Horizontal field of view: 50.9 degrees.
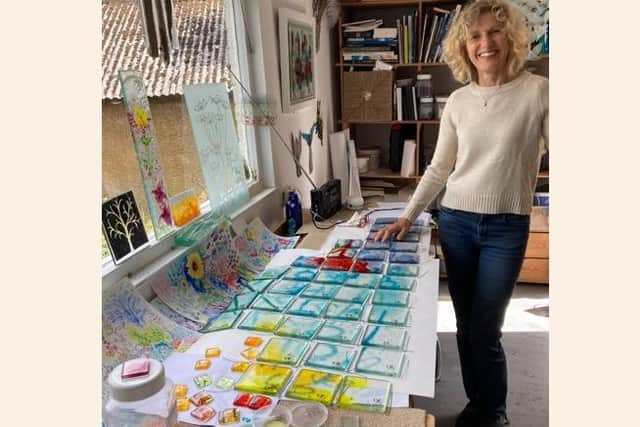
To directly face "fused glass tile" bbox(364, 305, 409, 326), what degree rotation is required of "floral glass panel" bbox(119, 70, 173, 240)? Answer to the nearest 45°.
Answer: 0° — it already faces it

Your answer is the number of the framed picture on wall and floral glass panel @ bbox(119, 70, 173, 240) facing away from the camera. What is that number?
0

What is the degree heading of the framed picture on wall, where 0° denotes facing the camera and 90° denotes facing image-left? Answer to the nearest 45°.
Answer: approximately 315°

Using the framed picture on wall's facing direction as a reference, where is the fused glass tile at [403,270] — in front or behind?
in front

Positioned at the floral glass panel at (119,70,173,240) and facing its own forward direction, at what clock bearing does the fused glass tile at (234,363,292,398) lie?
The fused glass tile is roughly at 1 o'clock from the floral glass panel.

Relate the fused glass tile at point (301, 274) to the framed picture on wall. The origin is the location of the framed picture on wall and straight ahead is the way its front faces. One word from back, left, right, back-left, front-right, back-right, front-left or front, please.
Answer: front-right

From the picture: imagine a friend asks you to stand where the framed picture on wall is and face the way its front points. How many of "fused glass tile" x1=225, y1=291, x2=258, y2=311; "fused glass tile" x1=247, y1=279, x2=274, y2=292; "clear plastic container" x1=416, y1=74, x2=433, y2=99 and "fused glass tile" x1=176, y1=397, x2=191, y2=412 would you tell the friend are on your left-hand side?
1

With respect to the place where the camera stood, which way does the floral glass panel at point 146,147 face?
facing the viewer and to the right of the viewer

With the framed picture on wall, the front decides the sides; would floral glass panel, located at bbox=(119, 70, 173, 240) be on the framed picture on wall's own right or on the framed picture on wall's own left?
on the framed picture on wall's own right

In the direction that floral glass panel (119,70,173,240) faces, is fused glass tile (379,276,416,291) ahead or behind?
ahead

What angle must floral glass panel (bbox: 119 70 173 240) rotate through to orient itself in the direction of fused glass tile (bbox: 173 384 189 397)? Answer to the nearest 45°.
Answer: approximately 45° to its right
